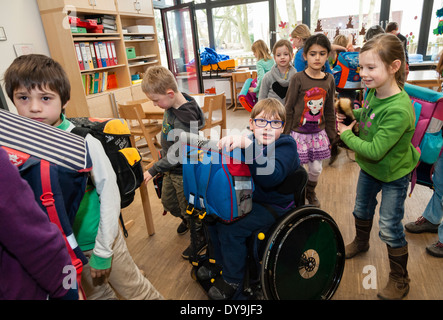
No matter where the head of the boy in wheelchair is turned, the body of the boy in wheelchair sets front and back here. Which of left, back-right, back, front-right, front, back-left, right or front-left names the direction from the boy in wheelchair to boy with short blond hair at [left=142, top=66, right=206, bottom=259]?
right

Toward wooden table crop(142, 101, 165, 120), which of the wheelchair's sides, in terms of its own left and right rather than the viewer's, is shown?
right

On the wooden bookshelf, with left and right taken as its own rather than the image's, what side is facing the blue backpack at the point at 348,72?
front

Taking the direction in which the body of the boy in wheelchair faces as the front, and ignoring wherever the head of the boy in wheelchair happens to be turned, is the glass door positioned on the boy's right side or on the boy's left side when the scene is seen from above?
on the boy's right side

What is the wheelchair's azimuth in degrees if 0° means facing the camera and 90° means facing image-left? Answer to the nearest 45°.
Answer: approximately 45°

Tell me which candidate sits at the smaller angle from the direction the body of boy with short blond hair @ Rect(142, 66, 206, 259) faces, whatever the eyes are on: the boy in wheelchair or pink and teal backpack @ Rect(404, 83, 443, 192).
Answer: the boy in wheelchair

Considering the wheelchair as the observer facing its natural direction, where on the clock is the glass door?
The glass door is roughly at 4 o'clock from the wheelchair.

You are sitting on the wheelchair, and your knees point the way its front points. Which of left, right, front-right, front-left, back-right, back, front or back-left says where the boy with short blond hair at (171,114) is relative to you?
right

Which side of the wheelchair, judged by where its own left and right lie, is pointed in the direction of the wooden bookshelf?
right
